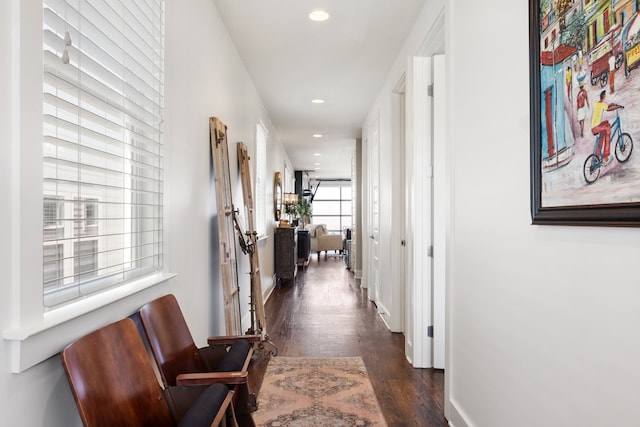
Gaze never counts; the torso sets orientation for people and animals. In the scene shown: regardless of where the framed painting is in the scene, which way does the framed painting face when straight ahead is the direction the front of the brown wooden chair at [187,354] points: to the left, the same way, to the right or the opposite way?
the opposite way

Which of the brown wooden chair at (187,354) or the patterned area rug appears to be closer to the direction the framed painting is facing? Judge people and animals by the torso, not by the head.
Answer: the brown wooden chair

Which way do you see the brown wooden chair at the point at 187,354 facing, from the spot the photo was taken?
facing to the right of the viewer

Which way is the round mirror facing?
to the viewer's right

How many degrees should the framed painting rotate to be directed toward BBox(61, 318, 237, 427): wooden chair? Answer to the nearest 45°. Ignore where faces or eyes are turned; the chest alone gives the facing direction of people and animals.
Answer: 0° — it already faces it

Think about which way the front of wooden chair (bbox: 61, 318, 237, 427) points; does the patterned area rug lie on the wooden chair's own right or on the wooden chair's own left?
on the wooden chair's own left

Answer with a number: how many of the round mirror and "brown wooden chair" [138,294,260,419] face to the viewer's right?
2

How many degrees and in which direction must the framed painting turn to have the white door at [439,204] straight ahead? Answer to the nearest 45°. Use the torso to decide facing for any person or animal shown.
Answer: approximately 90° to its right

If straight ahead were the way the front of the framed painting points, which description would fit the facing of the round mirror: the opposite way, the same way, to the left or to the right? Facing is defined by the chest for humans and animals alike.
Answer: the opposite way

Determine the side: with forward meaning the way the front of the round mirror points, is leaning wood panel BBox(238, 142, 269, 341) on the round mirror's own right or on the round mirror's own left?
on the round mirror's own right

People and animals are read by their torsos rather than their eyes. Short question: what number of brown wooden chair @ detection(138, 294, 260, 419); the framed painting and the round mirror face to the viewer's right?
2

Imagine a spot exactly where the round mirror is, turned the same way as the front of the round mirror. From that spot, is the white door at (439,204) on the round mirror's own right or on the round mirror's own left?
on the round mirror's own right

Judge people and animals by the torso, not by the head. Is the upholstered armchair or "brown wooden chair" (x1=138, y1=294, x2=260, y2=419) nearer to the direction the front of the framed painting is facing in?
the brown wooden chair

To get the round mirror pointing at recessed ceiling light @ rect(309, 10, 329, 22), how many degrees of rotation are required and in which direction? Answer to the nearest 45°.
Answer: approximately 90° to its right

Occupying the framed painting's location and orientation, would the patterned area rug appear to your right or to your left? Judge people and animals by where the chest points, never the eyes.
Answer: on your right
